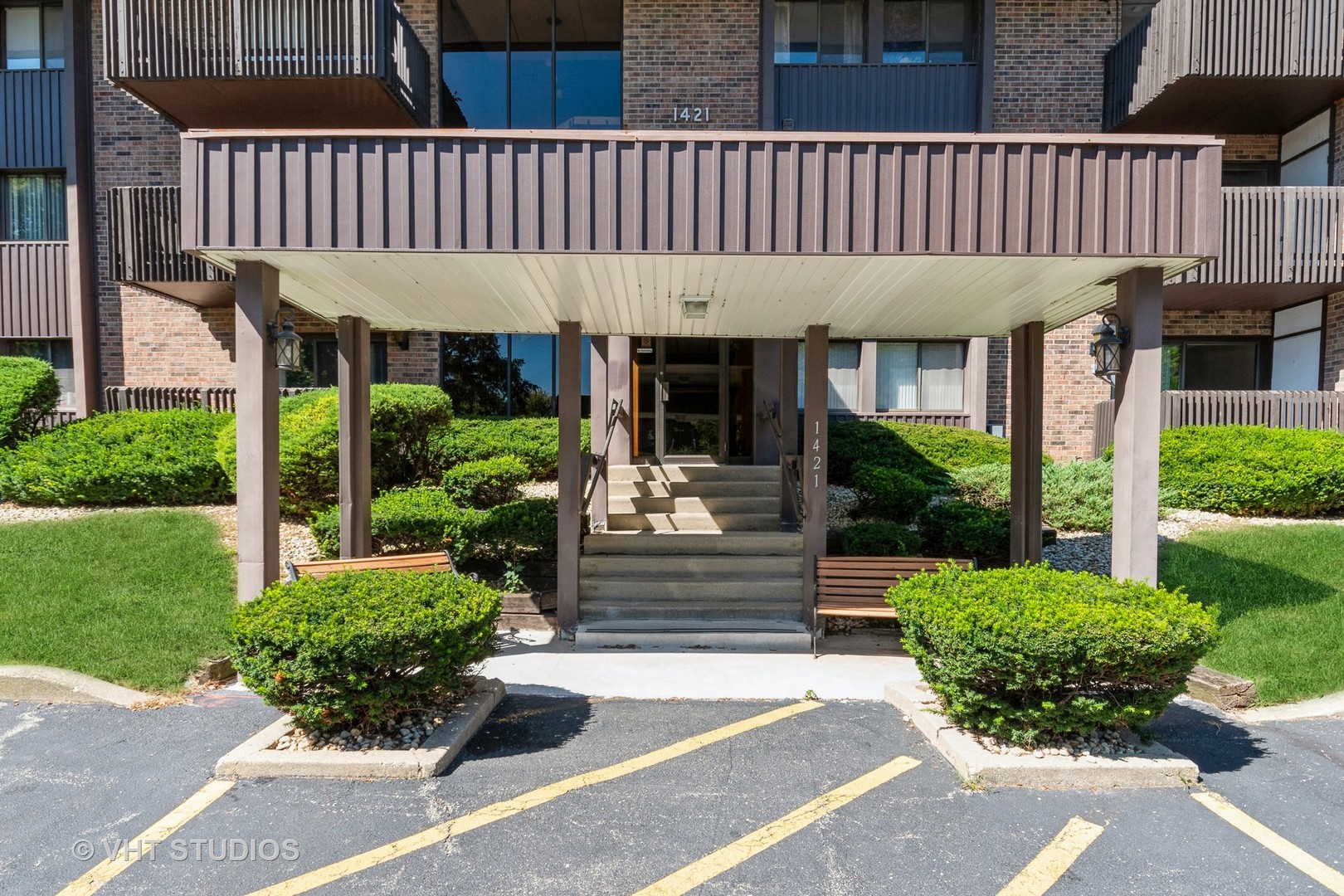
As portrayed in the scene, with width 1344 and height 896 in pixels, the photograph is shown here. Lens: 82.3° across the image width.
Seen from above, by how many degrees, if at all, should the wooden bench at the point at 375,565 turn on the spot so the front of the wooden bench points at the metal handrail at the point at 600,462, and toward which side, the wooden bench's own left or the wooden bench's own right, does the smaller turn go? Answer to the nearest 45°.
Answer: approximately 135° to the wooden bench's own left

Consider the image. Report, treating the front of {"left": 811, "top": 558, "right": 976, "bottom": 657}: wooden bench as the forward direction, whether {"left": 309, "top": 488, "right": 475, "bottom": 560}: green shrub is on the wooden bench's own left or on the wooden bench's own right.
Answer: on the wooden bench's own right

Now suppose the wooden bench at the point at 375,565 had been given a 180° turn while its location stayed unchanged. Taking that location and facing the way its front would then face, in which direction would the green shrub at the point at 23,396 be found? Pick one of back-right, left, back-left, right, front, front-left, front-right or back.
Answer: front-left

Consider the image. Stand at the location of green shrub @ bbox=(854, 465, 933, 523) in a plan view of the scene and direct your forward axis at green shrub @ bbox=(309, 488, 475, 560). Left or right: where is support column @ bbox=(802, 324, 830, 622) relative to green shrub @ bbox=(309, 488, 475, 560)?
left

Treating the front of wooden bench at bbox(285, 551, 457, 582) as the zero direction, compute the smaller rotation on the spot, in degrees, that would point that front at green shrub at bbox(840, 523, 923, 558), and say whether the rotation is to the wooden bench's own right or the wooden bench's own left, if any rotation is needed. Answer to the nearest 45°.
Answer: approximately 90° to the wooden bench's own left

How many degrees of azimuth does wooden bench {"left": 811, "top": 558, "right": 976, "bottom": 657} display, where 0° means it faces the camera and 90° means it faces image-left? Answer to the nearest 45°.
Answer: approximately 0°

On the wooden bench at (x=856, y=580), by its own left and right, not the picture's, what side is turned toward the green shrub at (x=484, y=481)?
right

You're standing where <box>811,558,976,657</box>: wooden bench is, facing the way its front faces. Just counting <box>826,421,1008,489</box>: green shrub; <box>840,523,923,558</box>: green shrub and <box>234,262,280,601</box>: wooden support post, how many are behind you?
2

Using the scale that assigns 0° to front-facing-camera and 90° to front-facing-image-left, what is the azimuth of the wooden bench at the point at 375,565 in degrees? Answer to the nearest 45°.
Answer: approximately 0°

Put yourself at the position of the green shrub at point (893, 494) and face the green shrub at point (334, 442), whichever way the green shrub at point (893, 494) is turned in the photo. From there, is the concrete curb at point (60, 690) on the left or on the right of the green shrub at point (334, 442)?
left

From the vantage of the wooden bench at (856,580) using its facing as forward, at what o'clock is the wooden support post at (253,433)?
The wooden support post is roughly at 2 o'clock from the wooden bench.

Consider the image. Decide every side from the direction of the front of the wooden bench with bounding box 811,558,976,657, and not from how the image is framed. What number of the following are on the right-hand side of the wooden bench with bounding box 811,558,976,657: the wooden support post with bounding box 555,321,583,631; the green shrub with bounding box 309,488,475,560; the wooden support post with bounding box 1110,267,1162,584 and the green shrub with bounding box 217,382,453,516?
3

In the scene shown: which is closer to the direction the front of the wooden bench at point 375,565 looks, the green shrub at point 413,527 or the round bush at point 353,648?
the round bush

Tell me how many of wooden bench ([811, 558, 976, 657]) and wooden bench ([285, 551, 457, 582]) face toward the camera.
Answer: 2

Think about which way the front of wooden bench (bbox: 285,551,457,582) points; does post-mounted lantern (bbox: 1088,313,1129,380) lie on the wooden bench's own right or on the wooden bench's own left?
on the wooden bench's own left

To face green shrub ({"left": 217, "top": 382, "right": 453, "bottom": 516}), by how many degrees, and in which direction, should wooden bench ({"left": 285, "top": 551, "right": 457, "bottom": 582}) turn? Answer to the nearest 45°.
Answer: approximately 180°
